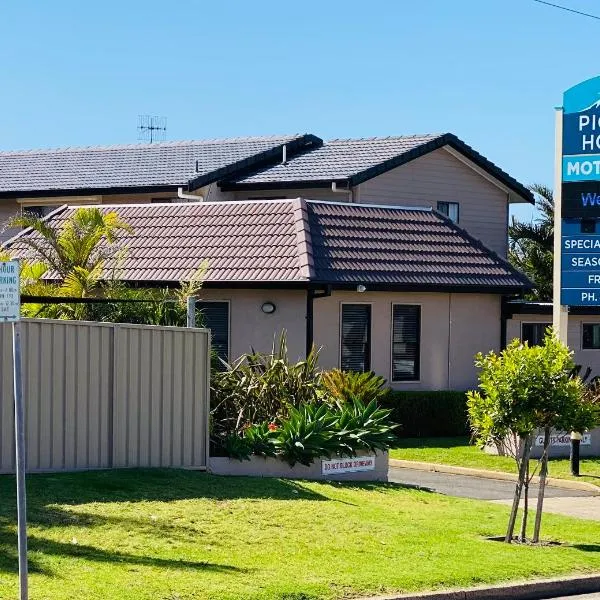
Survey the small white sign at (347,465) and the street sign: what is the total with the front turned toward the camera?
2

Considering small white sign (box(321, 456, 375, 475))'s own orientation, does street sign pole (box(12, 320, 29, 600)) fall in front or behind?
in front

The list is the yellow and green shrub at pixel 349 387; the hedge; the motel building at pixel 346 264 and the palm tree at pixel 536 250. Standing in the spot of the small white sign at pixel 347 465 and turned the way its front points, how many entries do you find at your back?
4

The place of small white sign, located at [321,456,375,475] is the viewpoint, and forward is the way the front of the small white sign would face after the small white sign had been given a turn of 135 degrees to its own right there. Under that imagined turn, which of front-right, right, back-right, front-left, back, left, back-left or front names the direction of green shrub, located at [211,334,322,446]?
front

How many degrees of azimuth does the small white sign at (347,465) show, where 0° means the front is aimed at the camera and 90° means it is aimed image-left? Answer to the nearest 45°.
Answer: approximately 0°

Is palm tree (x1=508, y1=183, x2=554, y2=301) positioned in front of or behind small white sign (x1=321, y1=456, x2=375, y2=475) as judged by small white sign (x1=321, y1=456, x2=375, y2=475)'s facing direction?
behind

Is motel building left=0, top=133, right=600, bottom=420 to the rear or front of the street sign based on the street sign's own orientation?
to the rear

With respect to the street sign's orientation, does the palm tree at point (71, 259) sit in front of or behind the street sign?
behind

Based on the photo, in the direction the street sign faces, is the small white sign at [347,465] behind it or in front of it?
behind

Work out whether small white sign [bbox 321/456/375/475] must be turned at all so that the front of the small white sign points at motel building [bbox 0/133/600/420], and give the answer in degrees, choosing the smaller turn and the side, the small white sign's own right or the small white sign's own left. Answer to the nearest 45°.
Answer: approximately 180°
